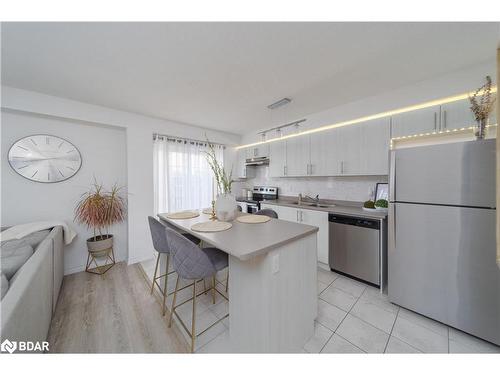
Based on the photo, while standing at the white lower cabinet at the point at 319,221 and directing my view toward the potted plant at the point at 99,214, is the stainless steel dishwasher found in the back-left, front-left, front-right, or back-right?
back-left

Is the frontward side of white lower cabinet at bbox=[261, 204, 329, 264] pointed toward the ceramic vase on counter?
yes

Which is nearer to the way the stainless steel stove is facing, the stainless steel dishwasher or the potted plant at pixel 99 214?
the potted plant

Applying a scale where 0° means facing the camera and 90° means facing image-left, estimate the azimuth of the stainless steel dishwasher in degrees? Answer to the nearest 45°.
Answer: approximately 45°

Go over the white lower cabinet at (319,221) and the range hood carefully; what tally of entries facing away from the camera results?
0

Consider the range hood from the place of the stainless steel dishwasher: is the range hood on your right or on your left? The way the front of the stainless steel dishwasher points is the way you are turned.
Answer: on your right

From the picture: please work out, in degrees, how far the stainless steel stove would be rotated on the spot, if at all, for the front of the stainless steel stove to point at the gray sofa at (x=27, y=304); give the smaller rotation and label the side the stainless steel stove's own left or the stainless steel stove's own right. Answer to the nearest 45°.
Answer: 0° — it already faces it

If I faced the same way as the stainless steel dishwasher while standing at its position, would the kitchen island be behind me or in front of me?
in front

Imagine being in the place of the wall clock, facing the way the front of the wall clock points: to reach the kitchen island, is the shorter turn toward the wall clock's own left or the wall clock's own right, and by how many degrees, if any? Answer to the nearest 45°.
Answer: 0° — it already faces it

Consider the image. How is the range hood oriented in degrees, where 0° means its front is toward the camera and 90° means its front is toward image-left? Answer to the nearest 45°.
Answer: approximately 45°
